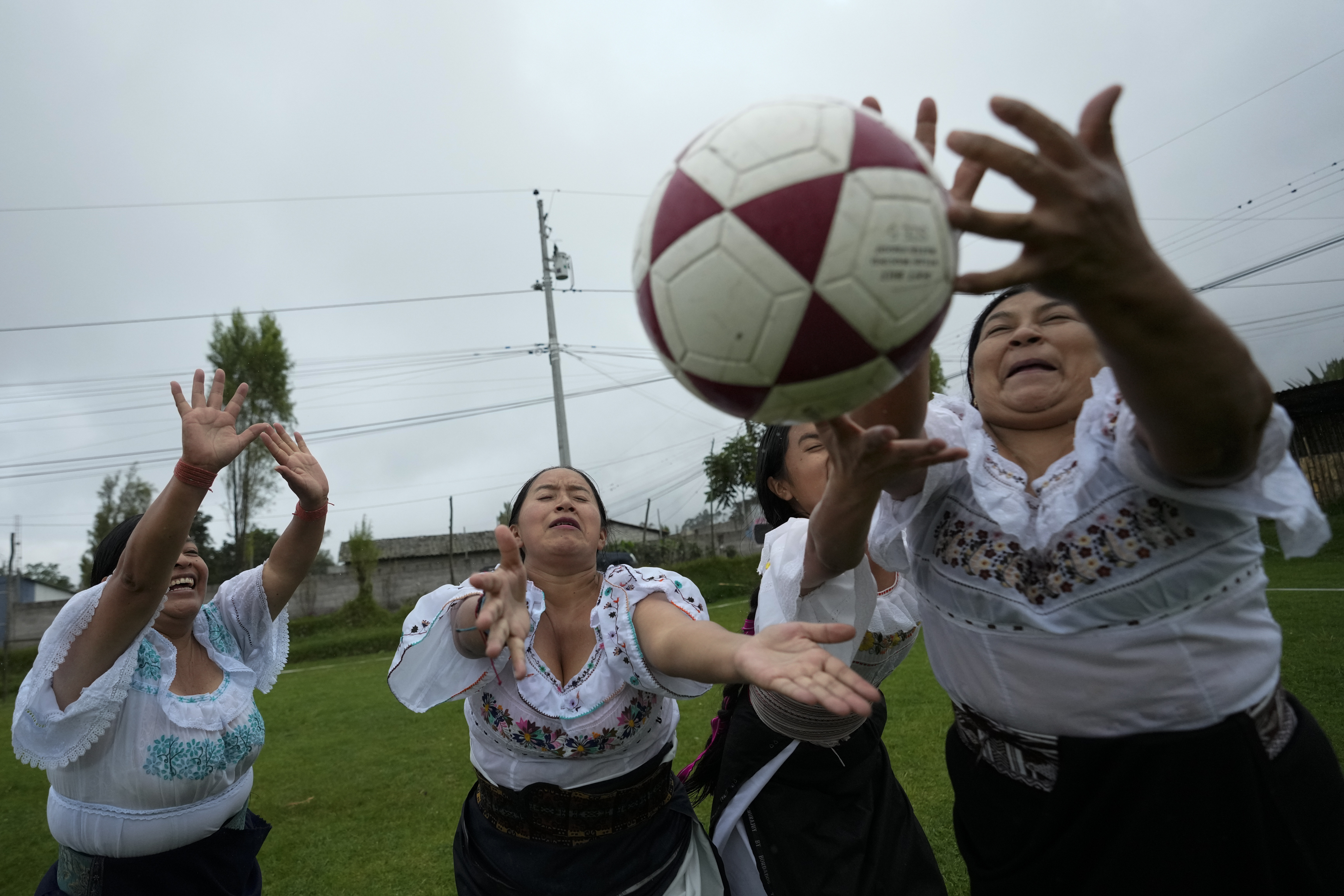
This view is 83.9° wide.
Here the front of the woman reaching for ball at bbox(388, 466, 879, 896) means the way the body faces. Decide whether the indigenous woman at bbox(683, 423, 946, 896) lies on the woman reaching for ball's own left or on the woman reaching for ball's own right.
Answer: on the woman reaching for ball's own left

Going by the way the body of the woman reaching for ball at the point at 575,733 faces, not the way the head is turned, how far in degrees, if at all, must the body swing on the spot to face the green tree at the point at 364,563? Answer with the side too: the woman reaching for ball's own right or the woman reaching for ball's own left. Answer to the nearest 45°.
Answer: approximately 180°

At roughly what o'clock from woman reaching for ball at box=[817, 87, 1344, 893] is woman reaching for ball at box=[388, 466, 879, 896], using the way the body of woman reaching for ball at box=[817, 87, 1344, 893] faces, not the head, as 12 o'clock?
woman reaching for ball at box=[388, 466, 879, 896] is roughly at 3 o'clock from woman reaching for ball at box=[817, 87, 1344, 893].

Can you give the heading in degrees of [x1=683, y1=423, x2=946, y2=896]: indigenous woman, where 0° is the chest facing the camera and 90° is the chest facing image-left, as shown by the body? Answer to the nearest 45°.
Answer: approximately 315°

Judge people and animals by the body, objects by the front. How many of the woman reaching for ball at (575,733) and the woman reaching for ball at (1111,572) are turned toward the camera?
2
